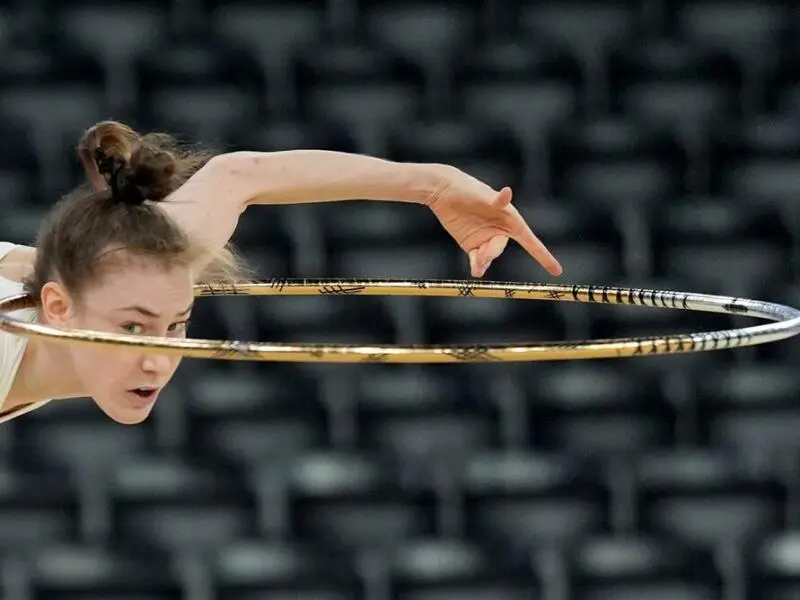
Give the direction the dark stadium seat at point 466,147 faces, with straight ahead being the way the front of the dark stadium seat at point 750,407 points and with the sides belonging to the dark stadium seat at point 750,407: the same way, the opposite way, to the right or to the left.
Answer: the same way

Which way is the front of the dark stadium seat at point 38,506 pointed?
toward the camera

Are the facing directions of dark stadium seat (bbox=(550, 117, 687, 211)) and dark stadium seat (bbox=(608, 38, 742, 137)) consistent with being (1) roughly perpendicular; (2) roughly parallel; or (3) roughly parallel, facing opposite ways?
roughly parallel

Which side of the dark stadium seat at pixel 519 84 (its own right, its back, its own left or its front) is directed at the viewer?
front

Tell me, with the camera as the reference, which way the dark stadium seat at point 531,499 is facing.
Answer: facing the viewer

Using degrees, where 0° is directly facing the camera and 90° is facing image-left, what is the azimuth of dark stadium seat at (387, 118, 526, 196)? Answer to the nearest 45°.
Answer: approximately 0°

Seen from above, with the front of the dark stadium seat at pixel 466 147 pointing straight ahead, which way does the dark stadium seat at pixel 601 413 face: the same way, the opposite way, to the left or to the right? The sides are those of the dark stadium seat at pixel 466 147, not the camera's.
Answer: the same way

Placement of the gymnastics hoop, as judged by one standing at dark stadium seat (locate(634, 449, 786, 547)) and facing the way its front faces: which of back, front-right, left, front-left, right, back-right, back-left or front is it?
front

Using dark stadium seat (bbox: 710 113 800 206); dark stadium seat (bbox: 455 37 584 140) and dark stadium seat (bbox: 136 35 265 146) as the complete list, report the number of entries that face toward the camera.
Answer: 3

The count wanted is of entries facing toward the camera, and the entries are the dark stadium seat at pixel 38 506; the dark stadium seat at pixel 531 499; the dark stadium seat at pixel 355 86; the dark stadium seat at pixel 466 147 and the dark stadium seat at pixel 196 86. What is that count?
5

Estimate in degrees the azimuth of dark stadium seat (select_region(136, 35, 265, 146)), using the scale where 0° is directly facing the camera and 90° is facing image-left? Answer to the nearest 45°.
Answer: approximately 0°

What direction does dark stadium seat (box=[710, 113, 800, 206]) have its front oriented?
toward the camera

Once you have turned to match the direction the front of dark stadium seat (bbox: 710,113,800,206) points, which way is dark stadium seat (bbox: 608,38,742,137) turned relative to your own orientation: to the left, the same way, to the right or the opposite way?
the same way

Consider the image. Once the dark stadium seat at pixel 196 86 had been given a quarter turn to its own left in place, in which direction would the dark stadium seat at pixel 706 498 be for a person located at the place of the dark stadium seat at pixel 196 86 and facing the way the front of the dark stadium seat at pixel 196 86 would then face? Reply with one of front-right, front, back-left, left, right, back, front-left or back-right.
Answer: front
